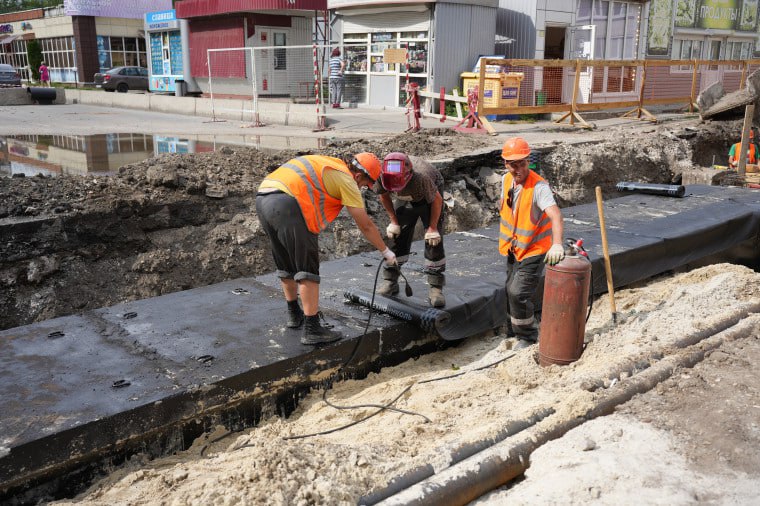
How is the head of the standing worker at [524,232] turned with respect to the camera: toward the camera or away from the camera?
toward the camera

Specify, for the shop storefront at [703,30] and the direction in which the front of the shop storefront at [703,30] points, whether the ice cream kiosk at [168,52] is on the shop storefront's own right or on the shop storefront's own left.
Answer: on the shop storefront's own right

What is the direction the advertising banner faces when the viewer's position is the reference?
facing the viewer

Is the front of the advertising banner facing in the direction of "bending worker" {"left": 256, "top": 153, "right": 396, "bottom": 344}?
yes

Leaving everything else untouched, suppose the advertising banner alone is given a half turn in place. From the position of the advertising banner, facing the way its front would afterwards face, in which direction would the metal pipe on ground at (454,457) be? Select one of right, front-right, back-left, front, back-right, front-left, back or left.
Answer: back

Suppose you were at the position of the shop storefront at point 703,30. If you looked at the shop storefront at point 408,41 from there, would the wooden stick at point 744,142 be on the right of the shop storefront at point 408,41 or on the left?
left

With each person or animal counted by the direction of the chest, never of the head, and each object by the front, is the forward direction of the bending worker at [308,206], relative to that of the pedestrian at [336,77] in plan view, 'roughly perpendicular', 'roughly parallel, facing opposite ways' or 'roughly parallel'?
roughly perpendicular

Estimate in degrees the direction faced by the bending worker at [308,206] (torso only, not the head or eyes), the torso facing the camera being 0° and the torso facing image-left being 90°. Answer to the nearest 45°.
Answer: approximately 270°
